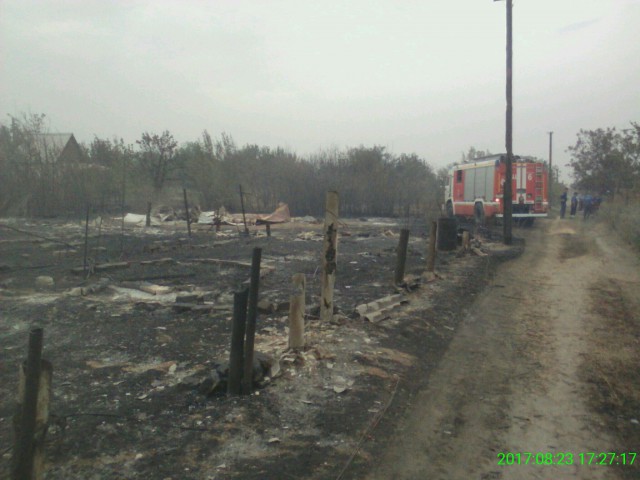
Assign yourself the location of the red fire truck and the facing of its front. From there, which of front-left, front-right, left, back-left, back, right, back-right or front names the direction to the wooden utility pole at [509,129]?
back-left

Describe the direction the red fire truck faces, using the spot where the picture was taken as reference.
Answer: facing away from the viewer and to the left of the viewer

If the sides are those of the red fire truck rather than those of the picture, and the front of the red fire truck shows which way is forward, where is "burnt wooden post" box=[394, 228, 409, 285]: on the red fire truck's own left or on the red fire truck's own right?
on the red fire truck's own left

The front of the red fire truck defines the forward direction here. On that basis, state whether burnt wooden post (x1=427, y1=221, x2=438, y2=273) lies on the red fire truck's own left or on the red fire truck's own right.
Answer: on the red fire truck's own left

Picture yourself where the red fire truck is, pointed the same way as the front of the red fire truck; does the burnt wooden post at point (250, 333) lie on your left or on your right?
on your left

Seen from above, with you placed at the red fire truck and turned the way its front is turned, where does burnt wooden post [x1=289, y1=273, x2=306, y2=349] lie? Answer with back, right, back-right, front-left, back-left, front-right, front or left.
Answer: back-left

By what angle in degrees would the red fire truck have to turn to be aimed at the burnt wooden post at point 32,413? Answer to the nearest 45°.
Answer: approximately 135° to its left

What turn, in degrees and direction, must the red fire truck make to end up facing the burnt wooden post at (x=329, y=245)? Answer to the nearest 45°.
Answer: approximately 135° to its left

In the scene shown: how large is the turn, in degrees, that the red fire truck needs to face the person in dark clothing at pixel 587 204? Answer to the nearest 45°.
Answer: approximately 90° to its right

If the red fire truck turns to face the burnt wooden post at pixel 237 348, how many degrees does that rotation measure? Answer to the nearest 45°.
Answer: approximately 135° to its left
